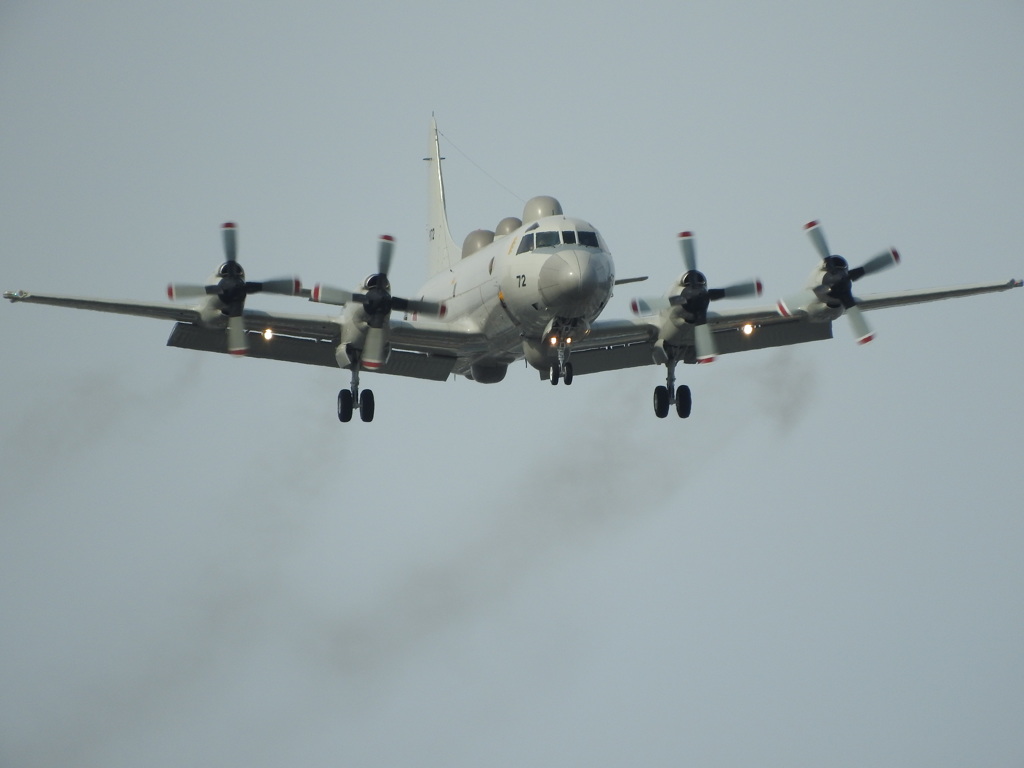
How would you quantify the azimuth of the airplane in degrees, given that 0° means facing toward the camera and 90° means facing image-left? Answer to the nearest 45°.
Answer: approximately 0°
